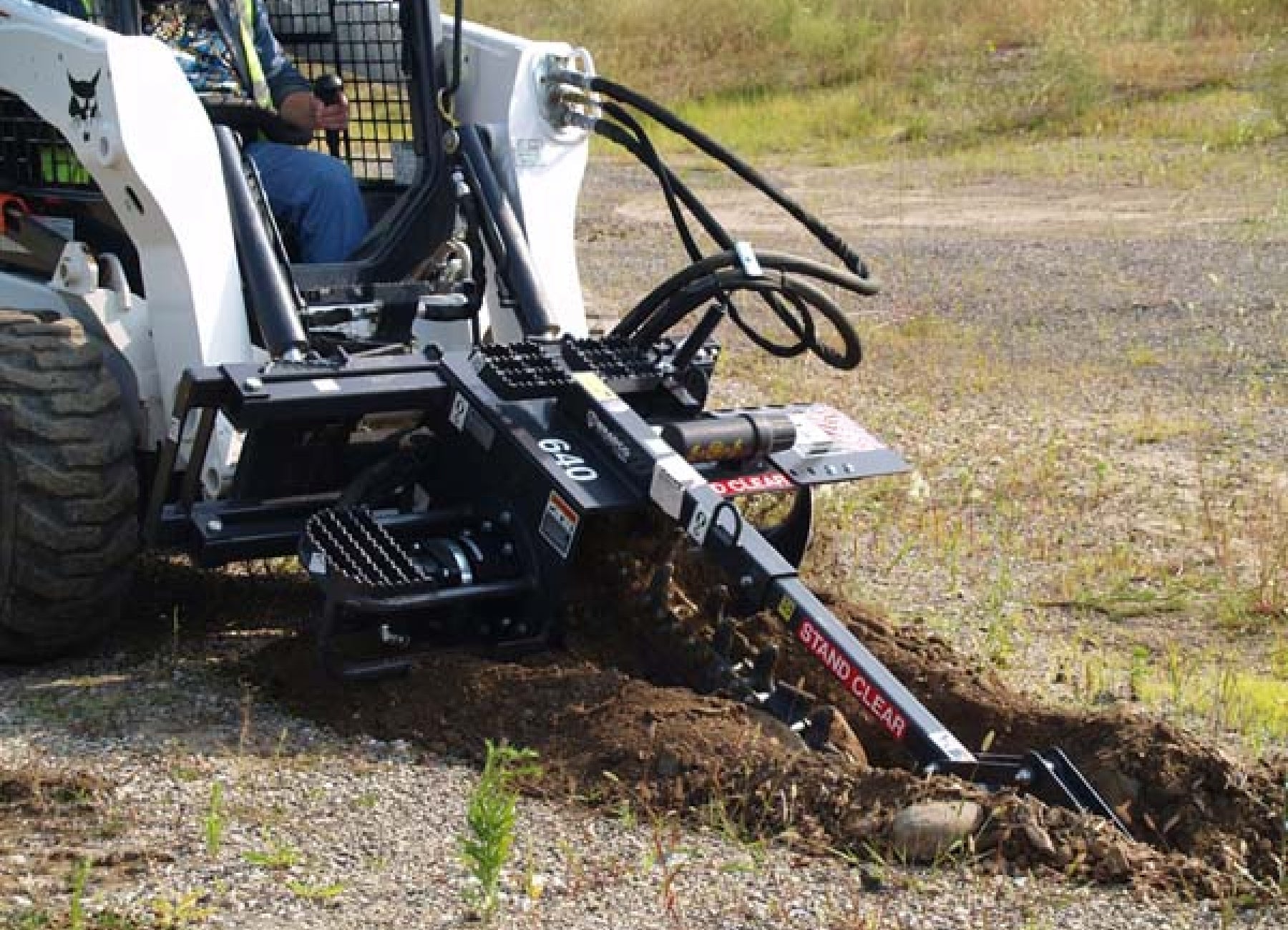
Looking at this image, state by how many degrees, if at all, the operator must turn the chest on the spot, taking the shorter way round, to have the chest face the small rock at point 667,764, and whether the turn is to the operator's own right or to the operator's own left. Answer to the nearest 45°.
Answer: approximately 45° to the operator's own right

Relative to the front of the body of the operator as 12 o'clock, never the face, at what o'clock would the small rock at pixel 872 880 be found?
The small rock is roughly at 1 o'clock from the operator.

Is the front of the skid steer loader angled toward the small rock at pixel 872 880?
yes

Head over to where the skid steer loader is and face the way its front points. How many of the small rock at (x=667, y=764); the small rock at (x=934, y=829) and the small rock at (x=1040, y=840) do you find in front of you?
3

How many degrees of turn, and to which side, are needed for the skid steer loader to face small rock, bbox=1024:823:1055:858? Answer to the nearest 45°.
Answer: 0° — it already faces it

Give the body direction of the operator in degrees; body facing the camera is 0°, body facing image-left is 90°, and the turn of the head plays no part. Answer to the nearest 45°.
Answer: approximately 315°

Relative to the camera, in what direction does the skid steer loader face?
facing the viewer and to the right of the viewer

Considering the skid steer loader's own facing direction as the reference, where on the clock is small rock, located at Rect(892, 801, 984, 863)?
The small rock is roughly at 12 o'clock from the skid steer loader.

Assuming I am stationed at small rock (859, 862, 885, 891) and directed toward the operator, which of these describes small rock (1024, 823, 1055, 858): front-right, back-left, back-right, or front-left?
back-right

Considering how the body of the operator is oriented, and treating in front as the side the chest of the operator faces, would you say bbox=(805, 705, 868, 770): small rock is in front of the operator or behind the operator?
in front
